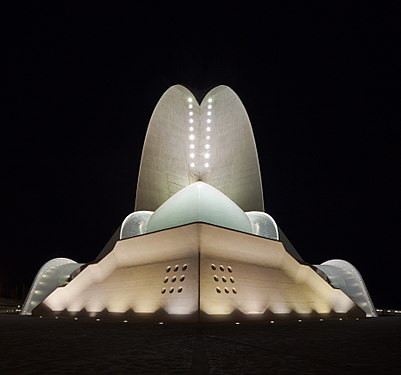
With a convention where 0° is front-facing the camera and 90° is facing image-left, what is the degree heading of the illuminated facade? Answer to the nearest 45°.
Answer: approximately 0°
